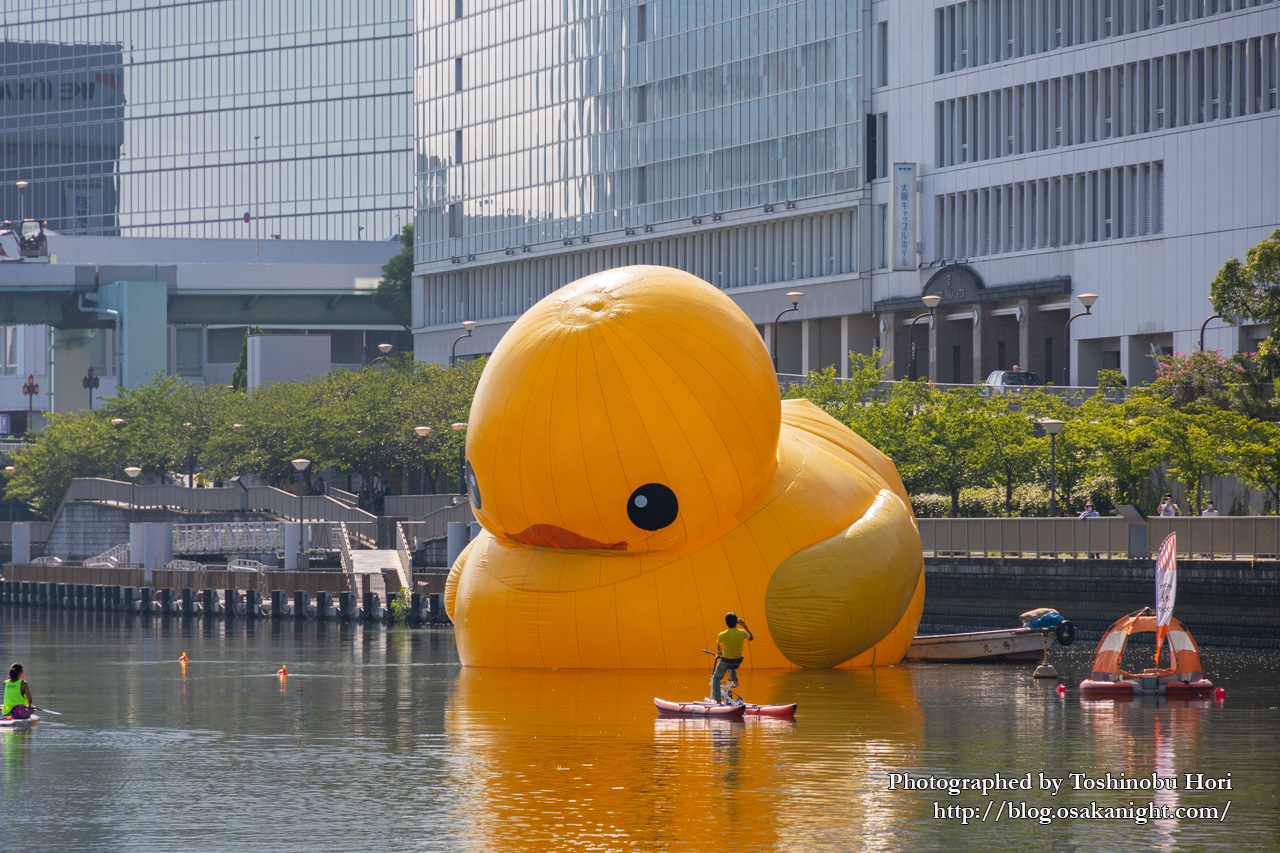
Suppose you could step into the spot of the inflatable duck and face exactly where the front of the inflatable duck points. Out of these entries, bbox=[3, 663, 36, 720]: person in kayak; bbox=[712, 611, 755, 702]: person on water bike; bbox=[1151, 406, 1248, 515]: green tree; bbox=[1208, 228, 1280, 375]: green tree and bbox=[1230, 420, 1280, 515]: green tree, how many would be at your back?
3

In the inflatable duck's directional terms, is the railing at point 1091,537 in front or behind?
behind

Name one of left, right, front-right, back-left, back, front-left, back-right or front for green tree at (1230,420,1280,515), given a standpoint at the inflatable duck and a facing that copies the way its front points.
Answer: back

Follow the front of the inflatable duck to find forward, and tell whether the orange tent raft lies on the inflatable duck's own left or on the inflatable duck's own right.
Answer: on the inflatable duck's own left

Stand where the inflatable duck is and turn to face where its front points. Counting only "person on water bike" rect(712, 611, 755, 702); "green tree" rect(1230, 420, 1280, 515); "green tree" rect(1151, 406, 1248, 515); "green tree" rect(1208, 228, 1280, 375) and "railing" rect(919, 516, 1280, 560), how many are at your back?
4

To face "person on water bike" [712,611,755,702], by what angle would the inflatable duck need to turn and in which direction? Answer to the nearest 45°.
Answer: approximately 45° to its left

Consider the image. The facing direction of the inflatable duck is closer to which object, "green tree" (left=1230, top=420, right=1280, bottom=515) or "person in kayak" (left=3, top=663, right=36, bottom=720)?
the person in kayak

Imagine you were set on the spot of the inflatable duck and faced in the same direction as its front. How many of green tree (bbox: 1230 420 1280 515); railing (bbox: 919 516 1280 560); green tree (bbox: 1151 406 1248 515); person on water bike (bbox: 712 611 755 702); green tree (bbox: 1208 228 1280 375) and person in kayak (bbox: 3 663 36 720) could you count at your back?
4

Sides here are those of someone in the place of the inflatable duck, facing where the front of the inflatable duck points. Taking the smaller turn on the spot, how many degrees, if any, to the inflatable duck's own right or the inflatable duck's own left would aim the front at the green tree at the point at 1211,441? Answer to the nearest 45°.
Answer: approximately 180°

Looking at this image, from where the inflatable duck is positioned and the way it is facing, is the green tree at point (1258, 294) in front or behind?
behind

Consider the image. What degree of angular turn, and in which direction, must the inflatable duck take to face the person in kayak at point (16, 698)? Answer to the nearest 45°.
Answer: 0° — it already faces them
